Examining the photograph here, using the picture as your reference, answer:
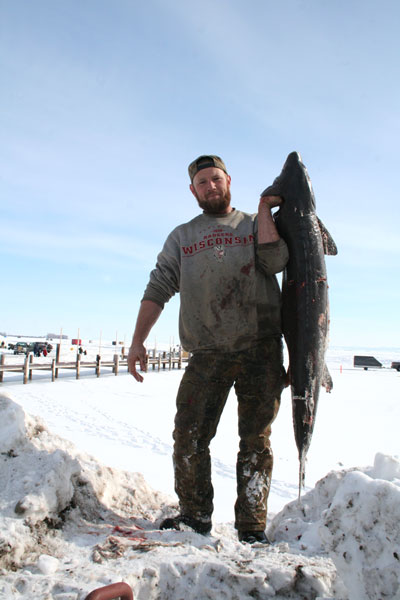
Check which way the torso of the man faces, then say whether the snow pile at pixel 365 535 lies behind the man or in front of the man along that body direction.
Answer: in front

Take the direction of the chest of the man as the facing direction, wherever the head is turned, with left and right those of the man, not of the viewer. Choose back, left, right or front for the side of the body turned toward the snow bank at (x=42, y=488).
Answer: right

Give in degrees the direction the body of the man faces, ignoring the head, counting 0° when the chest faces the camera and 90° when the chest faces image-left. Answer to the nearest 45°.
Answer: approximately 0°
